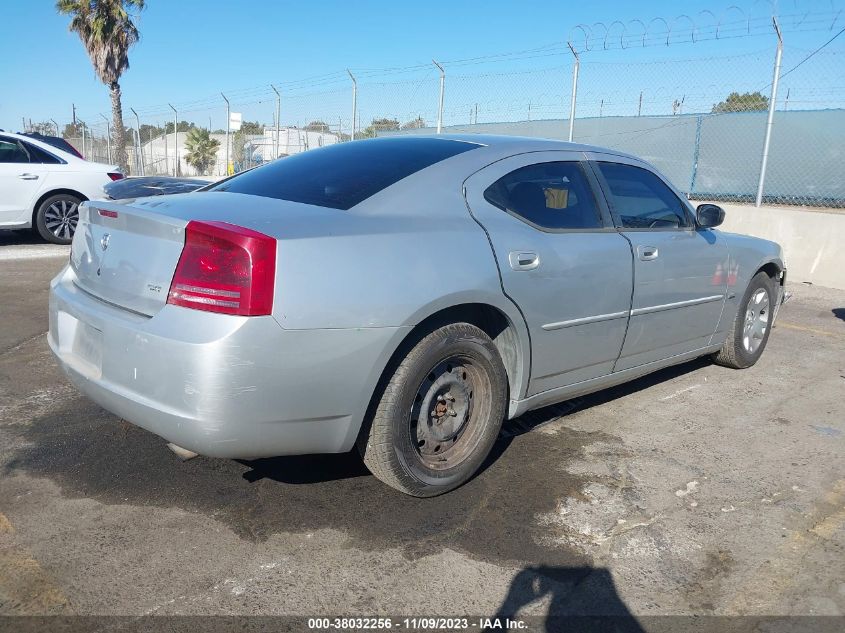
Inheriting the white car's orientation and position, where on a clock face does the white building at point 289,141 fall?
The white building is roughly at 4 o'clock from the white car.

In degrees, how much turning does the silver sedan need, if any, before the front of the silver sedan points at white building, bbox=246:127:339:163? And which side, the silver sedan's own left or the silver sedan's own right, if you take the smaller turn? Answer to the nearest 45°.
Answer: approximately 45° to the silver sedan's own left

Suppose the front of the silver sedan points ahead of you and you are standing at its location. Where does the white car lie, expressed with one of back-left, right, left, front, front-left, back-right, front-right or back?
left

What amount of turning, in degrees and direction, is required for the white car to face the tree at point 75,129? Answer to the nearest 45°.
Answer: approximately 90° to its right

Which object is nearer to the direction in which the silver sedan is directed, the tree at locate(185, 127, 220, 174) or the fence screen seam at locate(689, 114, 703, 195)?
the fence screen seam

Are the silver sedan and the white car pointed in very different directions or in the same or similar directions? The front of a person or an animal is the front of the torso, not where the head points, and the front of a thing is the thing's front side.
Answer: very different directions

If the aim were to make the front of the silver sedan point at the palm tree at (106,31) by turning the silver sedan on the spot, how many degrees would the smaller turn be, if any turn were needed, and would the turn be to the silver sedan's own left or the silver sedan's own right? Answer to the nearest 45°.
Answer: approximately 90° to the silver sedan's own left

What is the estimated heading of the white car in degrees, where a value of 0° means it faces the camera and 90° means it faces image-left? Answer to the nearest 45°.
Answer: approximately 90°

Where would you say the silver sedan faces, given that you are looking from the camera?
facing away from the viewer and to the right of the viewer

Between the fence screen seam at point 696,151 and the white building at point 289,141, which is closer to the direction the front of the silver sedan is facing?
the fence screen seam

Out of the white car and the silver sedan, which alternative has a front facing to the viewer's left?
the white car

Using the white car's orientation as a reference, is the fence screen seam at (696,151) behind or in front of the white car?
behind

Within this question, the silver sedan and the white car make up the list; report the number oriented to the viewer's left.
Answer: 1

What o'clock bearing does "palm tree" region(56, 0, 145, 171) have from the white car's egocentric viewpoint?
The palm tree is roughly at 3 o'clock from the white car.
